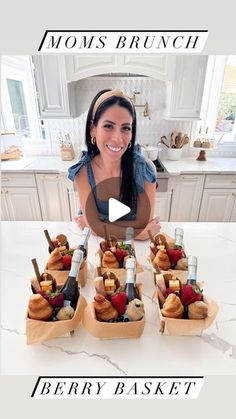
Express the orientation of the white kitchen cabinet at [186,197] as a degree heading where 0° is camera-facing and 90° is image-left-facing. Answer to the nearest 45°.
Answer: approximately 0°

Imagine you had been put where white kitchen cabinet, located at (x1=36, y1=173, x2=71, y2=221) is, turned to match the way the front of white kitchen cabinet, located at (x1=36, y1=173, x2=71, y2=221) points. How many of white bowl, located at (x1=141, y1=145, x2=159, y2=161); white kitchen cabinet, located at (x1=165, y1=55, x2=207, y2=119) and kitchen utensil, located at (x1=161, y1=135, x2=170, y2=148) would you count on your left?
3

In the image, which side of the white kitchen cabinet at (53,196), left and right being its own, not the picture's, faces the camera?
front

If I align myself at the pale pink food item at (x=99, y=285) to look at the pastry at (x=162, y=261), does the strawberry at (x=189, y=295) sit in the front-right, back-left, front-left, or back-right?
front-right

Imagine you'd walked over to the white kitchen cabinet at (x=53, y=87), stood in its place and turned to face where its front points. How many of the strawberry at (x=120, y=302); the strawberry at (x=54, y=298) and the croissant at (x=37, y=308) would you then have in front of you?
3

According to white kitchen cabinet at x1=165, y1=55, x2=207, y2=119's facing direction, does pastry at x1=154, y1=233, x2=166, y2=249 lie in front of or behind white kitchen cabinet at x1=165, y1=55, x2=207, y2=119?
in front

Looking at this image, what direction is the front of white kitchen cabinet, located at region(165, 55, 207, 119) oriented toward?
toward the camera

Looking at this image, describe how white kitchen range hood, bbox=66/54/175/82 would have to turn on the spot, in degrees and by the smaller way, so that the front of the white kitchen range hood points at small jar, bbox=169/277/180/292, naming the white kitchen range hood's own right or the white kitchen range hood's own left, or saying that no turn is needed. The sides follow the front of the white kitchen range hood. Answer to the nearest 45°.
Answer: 0° — it already faces it

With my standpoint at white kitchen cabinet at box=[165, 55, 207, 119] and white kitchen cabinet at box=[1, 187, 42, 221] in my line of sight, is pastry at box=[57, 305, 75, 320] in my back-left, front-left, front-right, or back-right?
front-left

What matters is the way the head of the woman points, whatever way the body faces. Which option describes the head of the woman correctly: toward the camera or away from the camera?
toward the camera

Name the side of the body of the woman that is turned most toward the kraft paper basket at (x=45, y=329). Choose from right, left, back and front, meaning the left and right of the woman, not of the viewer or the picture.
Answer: front

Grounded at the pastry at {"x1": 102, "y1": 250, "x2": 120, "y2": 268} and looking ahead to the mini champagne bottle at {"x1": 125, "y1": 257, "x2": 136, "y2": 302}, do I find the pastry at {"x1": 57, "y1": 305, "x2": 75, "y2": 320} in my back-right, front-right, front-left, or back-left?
front-right

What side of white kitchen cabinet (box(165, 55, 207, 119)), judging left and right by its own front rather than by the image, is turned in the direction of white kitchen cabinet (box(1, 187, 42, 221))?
right

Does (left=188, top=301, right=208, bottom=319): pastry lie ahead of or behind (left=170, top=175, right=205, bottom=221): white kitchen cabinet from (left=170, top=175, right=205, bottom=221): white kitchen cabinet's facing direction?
ahead

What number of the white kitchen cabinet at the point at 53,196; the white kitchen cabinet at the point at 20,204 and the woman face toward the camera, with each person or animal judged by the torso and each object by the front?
3

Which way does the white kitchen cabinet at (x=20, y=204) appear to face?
toward the camera

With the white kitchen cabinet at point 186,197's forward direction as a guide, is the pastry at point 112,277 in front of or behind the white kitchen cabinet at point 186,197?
in front

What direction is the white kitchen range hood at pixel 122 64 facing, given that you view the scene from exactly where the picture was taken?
facing the viewer

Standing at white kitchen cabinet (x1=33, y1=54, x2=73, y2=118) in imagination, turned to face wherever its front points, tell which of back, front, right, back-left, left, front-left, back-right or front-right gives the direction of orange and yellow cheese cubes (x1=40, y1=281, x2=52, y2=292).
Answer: front
